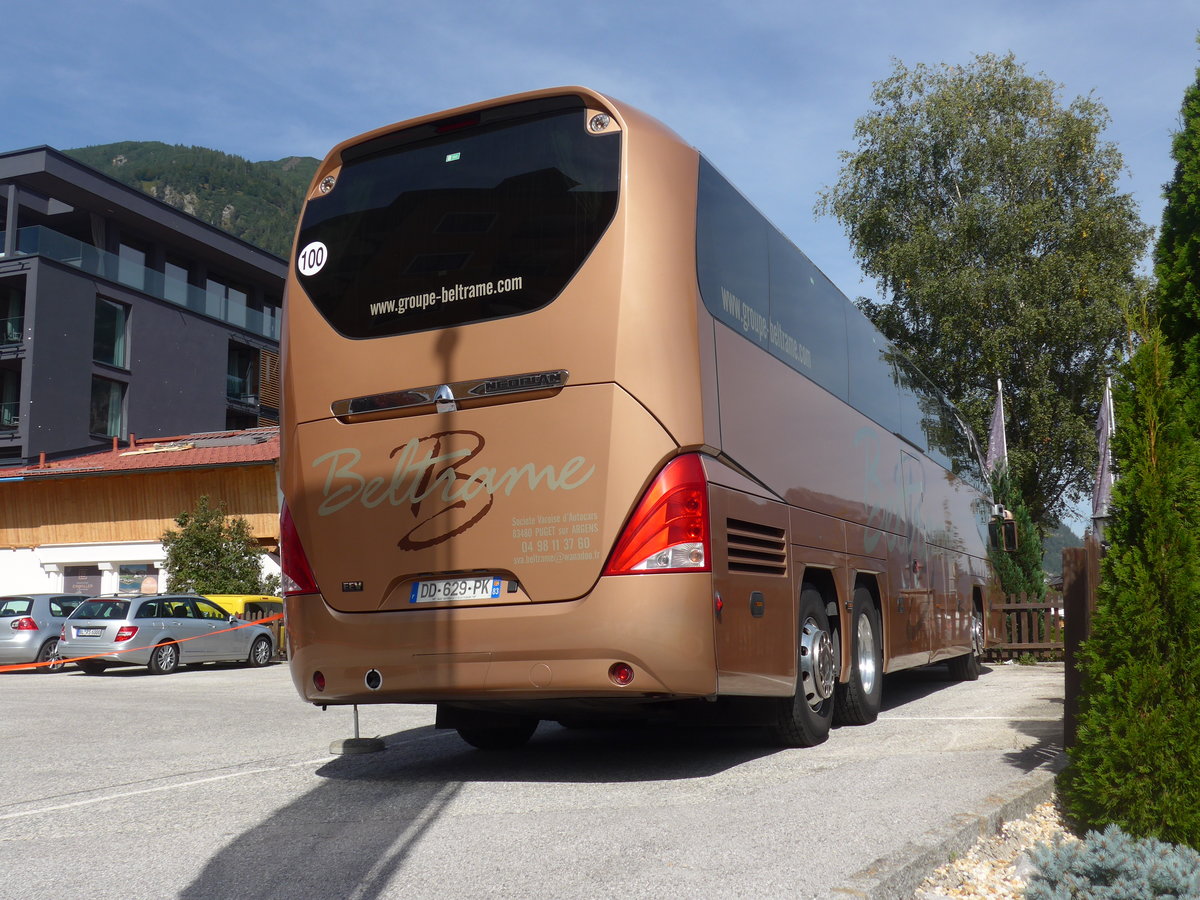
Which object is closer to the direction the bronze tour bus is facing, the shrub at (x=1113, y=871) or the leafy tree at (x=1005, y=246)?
the leafy tree

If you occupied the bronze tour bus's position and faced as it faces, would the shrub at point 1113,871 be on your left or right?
on your right

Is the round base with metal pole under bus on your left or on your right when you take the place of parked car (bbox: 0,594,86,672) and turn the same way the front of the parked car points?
on your right

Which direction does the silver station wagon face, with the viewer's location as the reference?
facing away from the viewer and to the right of the viewer

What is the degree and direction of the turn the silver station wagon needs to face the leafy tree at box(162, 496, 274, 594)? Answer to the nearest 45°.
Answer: approximately 45° to its left

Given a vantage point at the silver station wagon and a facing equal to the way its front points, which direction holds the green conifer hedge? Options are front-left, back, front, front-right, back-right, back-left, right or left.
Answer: back-right

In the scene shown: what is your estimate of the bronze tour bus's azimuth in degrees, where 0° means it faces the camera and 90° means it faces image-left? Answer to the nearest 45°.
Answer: approximately 225°

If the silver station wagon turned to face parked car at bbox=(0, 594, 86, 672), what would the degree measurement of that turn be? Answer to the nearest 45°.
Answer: approximately 90° to its left

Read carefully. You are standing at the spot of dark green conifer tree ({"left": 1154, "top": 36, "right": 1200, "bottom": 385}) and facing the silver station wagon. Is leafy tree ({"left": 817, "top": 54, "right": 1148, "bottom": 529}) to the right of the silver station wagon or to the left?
right

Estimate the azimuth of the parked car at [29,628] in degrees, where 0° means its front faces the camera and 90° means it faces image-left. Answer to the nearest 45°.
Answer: approximately 225°

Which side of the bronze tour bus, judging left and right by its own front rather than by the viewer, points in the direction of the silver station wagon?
left

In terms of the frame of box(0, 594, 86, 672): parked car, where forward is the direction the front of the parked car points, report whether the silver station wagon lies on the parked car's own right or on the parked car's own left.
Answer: on the parked car's own right
